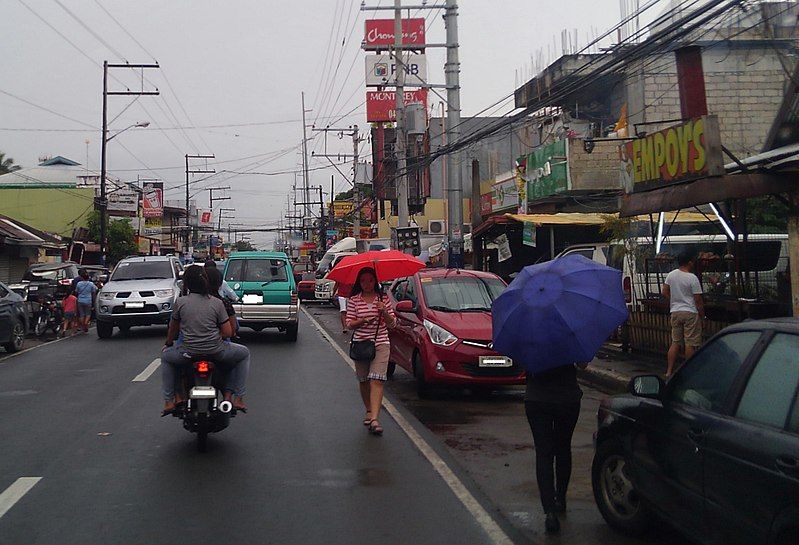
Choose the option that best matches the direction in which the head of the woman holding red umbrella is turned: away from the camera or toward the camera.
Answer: toward the camera

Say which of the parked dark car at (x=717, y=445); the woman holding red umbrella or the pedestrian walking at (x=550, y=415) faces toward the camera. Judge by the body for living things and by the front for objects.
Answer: the woman holding red umbrella

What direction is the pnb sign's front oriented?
toward the camera

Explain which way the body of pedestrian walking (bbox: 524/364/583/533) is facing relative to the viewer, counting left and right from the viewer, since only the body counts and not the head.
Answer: facing away from the viewer

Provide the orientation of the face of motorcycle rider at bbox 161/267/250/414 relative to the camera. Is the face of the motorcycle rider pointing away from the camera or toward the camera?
away from the camera

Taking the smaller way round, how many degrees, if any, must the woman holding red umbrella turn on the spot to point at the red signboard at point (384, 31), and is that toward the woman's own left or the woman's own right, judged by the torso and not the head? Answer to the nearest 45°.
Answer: approximately 180°

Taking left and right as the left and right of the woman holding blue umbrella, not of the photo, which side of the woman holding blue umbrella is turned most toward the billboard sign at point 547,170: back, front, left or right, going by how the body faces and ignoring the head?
front

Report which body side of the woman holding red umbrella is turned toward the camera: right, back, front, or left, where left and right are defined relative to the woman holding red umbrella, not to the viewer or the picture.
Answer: front

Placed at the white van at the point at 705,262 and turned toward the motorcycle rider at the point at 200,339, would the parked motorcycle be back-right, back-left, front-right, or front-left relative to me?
front-right

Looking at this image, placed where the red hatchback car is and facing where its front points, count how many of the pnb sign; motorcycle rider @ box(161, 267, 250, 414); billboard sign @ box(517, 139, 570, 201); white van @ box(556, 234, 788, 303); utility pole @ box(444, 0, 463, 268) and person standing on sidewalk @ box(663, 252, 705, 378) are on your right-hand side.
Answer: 1

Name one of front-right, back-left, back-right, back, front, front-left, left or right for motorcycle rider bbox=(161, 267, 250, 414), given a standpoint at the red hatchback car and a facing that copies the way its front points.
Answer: right

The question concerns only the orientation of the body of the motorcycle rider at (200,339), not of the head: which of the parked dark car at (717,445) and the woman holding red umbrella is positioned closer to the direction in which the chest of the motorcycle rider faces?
the woman holding red umbrella

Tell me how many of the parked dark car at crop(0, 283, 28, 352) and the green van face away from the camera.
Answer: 1

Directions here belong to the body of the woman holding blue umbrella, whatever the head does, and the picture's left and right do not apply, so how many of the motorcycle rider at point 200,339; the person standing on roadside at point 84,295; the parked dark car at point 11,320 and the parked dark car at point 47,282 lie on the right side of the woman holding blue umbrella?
0

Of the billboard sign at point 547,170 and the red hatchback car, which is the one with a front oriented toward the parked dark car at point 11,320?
the billboard sign

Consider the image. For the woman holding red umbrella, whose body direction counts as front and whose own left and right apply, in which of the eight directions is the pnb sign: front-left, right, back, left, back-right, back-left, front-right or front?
back

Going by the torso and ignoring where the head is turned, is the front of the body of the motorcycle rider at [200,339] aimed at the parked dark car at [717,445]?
no

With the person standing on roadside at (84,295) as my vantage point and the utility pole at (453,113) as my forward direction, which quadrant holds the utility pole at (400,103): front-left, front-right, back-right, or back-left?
front-left

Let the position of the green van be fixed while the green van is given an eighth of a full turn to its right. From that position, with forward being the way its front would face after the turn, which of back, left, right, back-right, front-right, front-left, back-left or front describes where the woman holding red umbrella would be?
back-right

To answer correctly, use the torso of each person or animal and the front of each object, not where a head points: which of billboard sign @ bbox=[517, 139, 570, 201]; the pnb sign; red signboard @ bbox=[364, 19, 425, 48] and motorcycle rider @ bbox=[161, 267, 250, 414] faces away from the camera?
the motorcycle rider
